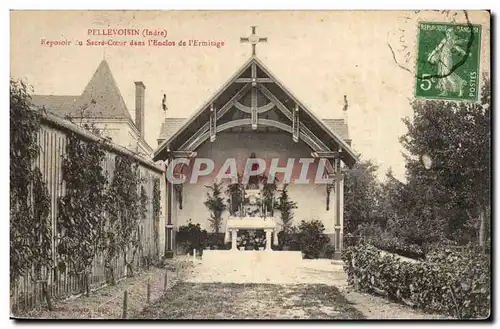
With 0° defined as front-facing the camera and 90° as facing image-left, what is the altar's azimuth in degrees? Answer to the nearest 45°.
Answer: approximately 0°

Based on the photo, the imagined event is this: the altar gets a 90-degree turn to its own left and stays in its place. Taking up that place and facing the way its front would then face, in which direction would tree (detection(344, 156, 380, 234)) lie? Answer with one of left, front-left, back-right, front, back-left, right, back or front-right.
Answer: front
